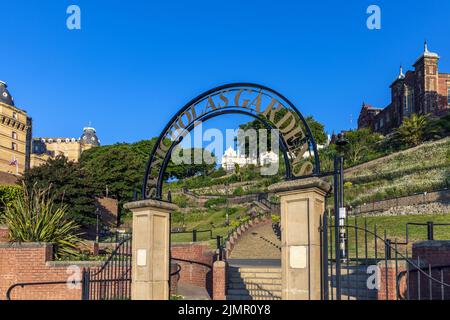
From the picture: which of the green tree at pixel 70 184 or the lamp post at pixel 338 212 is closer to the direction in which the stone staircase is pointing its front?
the lamp post

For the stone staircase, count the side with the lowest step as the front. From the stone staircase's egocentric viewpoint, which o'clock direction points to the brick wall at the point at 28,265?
The brick wall is roughly at 3 o'clock from the stone staircase.

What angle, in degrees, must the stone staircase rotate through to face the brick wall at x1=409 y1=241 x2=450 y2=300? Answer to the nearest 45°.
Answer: approximately 45° to its left

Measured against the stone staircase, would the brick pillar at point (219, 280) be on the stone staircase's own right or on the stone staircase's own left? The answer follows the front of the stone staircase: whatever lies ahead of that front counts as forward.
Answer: on the stone staircase's own right

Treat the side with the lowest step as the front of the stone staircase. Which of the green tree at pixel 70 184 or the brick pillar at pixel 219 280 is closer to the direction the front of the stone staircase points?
the brick pillar

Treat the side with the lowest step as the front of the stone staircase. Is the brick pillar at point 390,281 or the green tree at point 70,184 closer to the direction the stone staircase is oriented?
the brick pillar

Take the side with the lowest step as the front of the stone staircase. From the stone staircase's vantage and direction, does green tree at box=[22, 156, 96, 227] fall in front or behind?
behind

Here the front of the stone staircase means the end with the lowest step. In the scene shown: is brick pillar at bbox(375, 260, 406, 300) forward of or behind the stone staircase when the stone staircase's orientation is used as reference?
forward

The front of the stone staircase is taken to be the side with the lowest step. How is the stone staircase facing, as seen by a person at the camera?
facing the viewer

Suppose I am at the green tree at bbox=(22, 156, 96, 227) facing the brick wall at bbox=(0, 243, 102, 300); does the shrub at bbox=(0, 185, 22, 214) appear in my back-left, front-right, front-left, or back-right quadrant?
front-right

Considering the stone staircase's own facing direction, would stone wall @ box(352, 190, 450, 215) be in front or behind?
behind

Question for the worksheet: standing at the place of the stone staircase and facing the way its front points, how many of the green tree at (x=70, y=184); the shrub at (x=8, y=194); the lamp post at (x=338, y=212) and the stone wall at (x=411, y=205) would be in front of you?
0

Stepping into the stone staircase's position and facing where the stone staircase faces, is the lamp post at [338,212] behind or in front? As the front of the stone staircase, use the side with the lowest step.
in front

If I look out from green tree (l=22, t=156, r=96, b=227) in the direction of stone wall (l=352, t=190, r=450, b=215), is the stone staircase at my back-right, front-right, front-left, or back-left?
front-right
